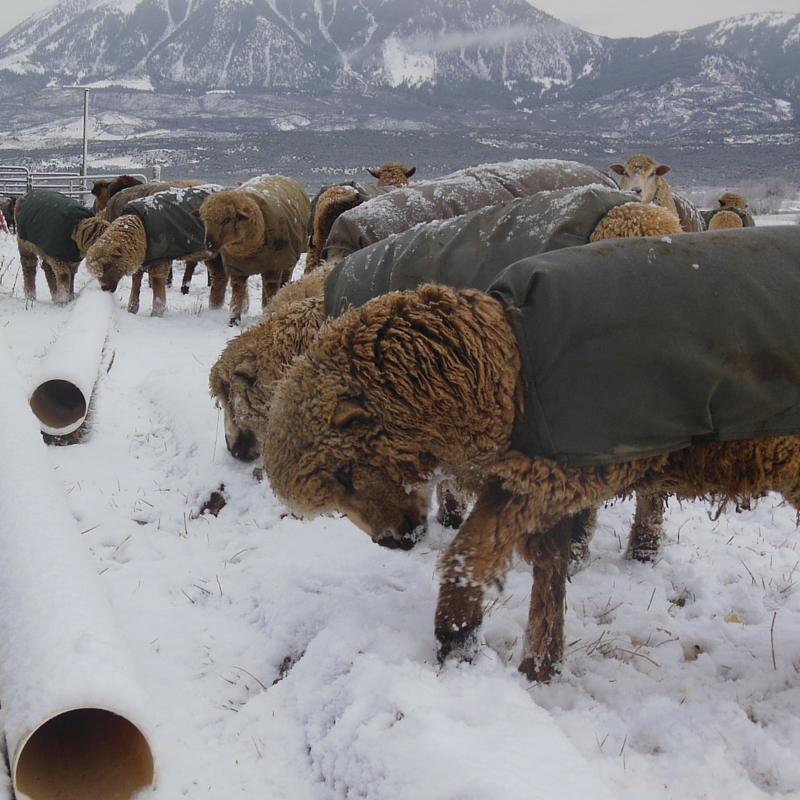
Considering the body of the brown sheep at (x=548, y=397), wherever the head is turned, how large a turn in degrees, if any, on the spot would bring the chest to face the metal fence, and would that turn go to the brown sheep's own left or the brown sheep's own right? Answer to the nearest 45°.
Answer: approximately 45° to the brown sheep's own right

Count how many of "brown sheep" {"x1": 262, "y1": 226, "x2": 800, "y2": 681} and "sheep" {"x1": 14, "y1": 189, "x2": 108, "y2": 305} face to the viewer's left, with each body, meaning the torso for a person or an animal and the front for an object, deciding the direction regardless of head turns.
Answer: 1

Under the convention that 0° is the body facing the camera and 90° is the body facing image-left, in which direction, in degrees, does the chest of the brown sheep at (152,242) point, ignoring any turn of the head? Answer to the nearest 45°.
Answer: approximately 45°

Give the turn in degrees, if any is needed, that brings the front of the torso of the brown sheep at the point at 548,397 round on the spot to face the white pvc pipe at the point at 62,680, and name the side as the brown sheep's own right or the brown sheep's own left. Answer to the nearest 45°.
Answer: approximately 45° to the brown sheep's own left

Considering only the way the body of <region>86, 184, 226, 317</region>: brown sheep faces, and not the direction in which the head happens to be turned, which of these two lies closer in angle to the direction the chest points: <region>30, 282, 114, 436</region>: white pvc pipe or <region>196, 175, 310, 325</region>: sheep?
the white pvc pipe

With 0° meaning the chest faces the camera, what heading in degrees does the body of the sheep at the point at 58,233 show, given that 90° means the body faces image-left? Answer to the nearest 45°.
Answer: approximately 315°

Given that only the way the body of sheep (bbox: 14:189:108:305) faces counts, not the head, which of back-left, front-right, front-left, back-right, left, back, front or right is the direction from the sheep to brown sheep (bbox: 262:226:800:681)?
front-right

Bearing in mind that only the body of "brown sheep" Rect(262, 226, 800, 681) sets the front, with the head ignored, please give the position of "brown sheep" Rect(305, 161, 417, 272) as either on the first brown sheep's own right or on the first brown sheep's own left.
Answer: on the first brown sheep's own right

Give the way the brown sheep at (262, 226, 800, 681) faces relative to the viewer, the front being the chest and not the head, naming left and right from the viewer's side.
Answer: facing to the left of the viewer

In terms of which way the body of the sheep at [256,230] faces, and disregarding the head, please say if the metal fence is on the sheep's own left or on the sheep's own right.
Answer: on the sheep's own right
